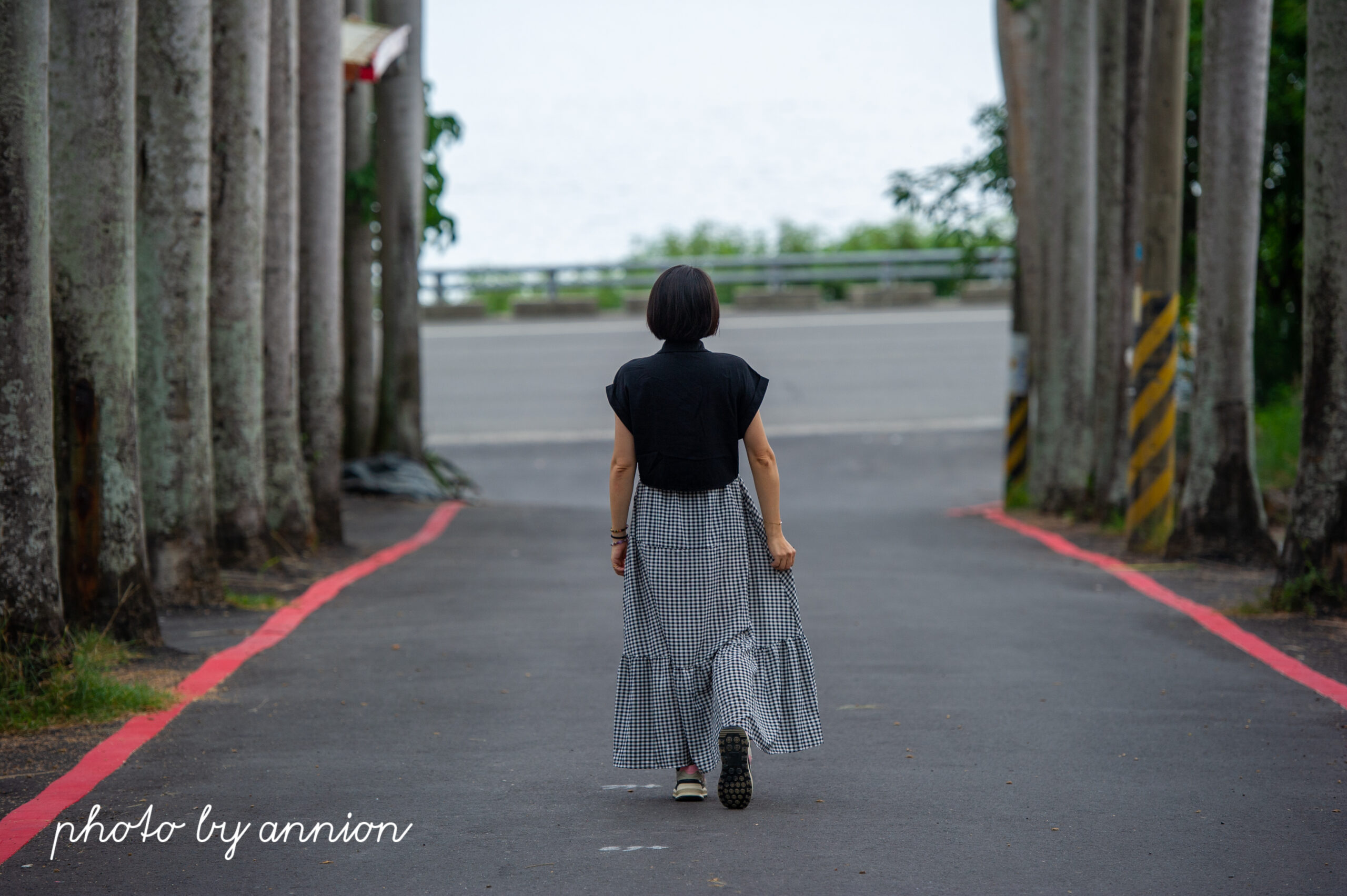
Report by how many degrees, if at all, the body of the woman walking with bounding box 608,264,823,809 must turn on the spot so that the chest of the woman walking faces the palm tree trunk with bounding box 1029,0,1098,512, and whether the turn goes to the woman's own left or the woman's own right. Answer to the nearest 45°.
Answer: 0° — they already face it

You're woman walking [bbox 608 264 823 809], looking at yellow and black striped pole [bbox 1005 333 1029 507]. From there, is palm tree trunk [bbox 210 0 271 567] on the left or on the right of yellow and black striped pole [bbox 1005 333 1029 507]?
left

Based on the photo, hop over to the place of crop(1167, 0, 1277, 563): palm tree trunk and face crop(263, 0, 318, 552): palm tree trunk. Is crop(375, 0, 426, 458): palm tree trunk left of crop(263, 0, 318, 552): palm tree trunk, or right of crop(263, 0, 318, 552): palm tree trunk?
right

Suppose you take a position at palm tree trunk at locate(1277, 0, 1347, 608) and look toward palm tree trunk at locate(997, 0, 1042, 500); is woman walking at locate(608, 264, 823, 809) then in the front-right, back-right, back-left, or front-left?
back-left

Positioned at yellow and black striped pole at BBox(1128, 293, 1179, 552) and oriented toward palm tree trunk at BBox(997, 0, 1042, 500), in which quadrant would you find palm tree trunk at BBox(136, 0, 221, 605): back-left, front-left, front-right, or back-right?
back-left

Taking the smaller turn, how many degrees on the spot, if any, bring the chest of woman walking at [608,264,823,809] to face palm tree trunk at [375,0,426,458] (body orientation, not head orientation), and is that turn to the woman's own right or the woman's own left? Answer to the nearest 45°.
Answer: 0° — they already face it

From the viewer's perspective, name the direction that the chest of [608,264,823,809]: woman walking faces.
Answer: away from the camera

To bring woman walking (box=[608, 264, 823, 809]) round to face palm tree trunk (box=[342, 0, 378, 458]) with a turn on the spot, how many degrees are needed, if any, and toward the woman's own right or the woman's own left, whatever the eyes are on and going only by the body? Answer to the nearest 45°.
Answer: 0° — they already face it

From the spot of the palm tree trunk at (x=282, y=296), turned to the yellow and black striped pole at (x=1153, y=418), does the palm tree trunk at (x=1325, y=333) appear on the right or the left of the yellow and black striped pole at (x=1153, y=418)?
right
